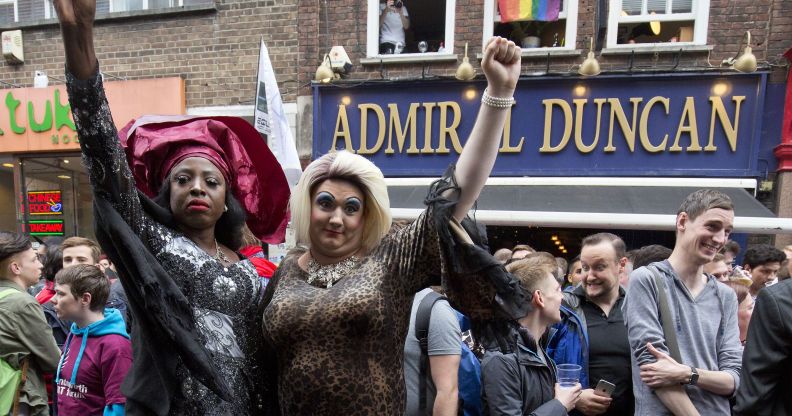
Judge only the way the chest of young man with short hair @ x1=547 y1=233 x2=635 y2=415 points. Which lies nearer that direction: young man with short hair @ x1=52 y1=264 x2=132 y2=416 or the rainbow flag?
the young man with short hair

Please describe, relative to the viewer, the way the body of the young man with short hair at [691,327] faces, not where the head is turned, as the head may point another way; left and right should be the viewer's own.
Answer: facing the viewer and to the right of the viewer

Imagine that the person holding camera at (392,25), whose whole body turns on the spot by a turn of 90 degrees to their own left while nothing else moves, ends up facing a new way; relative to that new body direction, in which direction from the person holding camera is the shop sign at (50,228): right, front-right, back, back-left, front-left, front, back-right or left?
back

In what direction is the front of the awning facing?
toward the camera

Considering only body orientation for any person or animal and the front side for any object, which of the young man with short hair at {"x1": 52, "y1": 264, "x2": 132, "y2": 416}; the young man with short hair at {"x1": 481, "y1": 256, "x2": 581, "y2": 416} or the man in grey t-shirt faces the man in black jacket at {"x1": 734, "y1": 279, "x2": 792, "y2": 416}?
the young man with short hair at {"x1": 481, "y1": 256, "x2": 581, "y2": 416}

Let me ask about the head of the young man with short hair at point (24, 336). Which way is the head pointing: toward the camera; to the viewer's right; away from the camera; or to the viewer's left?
to the viewer's right

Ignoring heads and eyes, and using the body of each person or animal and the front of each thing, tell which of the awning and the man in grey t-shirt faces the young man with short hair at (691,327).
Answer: the awning

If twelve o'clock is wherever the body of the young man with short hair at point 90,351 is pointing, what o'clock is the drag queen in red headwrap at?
The drag queen in red headwrap is roughly at 10 o'clock from the young man with short hair.

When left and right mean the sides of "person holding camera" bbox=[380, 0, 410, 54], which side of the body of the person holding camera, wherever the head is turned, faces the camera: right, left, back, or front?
front

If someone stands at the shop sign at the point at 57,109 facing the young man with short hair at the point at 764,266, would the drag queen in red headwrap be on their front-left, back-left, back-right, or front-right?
front-right

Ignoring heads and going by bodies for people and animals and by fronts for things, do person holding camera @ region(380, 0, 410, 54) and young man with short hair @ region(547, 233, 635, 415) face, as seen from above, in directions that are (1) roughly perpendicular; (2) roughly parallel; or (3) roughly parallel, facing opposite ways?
roughly parallel

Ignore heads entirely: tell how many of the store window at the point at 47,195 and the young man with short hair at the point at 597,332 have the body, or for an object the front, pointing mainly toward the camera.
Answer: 2

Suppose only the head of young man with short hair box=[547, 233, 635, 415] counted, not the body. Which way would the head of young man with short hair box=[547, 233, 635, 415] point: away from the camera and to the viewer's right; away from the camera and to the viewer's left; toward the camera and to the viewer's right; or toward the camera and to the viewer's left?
toward the camera and to the viewer's left

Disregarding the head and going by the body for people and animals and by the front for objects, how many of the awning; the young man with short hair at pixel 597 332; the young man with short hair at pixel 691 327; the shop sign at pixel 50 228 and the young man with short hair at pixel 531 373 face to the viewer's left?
0
